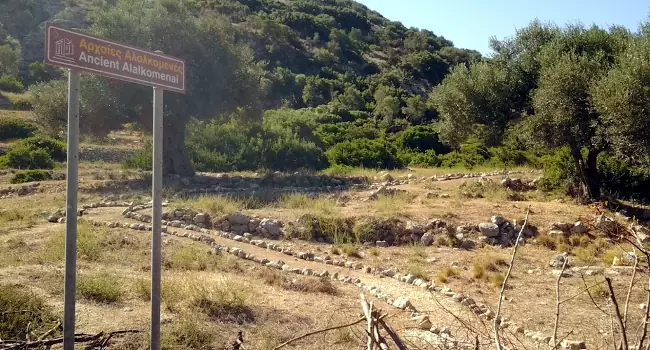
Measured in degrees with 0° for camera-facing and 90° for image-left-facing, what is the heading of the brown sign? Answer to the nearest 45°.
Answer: approximately 315°

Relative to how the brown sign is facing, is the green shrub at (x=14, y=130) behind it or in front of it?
behind

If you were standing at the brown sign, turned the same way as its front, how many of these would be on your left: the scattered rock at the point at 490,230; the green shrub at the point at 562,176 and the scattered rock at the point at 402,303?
3

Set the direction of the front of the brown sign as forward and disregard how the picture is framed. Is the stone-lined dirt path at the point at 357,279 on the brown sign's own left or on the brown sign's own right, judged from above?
on the brown sign's own left

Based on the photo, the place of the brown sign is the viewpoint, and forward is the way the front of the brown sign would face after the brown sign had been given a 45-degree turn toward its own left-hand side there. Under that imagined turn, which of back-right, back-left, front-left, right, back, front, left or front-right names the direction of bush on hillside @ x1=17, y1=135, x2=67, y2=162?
left

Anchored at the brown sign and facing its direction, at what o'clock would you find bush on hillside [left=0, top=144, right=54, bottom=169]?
The bush on hillside is roughly at 7 o'clock from the brown sign.

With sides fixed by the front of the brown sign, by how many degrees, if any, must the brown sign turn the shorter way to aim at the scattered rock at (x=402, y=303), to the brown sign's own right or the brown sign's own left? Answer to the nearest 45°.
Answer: approximately 90° to the brown sign's own left

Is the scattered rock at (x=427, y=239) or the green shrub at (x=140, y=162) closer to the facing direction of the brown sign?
the scattered rock

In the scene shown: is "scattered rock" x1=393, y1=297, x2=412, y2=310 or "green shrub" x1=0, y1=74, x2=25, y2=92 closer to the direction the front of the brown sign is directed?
the scattered rock

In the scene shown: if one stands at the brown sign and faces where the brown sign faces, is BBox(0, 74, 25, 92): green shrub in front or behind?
behind

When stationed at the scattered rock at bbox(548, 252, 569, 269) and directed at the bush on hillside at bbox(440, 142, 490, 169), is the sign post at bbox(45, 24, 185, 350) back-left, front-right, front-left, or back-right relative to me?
back-left
